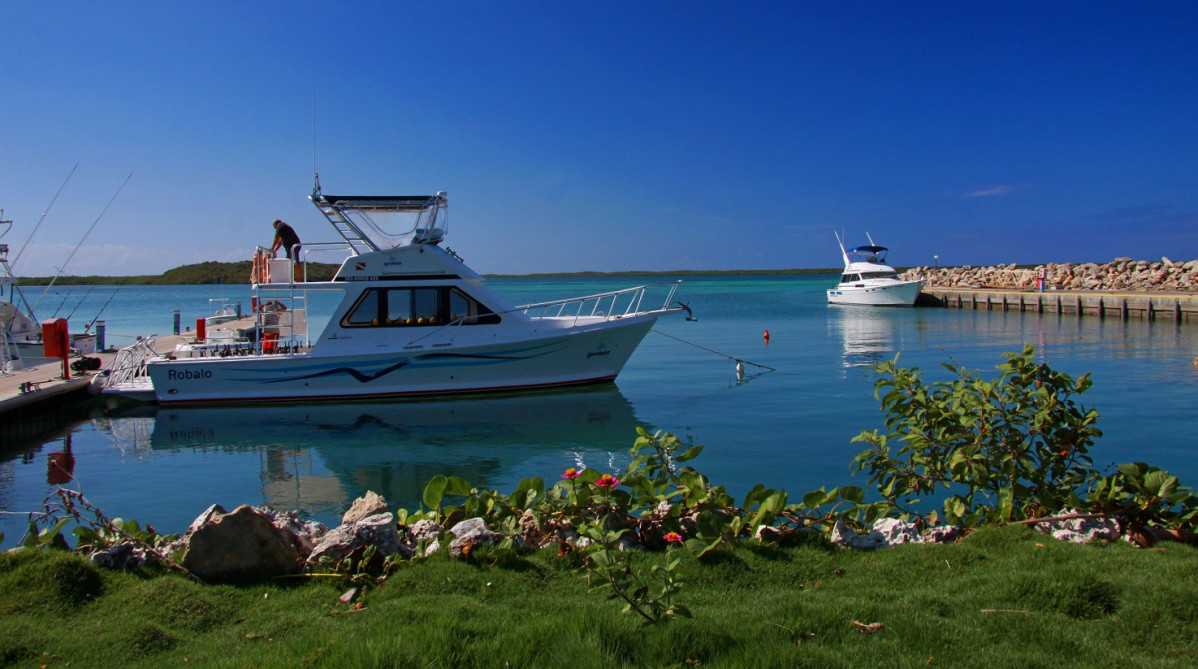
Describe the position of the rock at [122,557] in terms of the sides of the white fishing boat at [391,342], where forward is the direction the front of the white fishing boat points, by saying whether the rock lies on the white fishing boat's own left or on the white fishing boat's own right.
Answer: on the white fishing boat's own right

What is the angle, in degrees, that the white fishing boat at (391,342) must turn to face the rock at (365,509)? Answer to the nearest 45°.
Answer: approximately 90° to its right

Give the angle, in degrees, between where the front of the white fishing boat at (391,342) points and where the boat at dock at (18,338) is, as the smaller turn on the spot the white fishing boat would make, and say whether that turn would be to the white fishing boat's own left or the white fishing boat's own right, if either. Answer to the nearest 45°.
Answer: approximately 135° to the white fishing boat's own left

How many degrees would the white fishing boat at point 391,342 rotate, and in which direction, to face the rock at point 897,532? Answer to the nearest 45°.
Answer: approximately 90° to its right

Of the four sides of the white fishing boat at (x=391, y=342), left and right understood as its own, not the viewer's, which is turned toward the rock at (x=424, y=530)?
right

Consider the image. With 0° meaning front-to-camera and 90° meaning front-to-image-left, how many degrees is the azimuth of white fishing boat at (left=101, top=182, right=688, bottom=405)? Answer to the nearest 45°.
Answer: approximately 270°

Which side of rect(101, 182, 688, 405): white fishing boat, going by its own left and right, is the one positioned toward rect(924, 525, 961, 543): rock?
right

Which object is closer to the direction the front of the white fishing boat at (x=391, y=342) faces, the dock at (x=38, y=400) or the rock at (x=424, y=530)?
the rock

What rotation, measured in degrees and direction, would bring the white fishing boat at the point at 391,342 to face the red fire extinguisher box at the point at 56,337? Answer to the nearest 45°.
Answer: approximately 180°

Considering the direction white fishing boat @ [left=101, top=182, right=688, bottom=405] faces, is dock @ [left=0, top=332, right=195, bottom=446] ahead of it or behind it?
behind

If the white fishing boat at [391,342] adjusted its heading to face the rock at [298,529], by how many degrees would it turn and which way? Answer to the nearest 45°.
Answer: approximately 90° to its right
